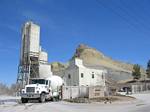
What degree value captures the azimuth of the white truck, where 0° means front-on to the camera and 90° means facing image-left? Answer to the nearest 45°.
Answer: approximately 45°

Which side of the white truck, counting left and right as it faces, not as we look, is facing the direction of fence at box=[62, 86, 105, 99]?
back
